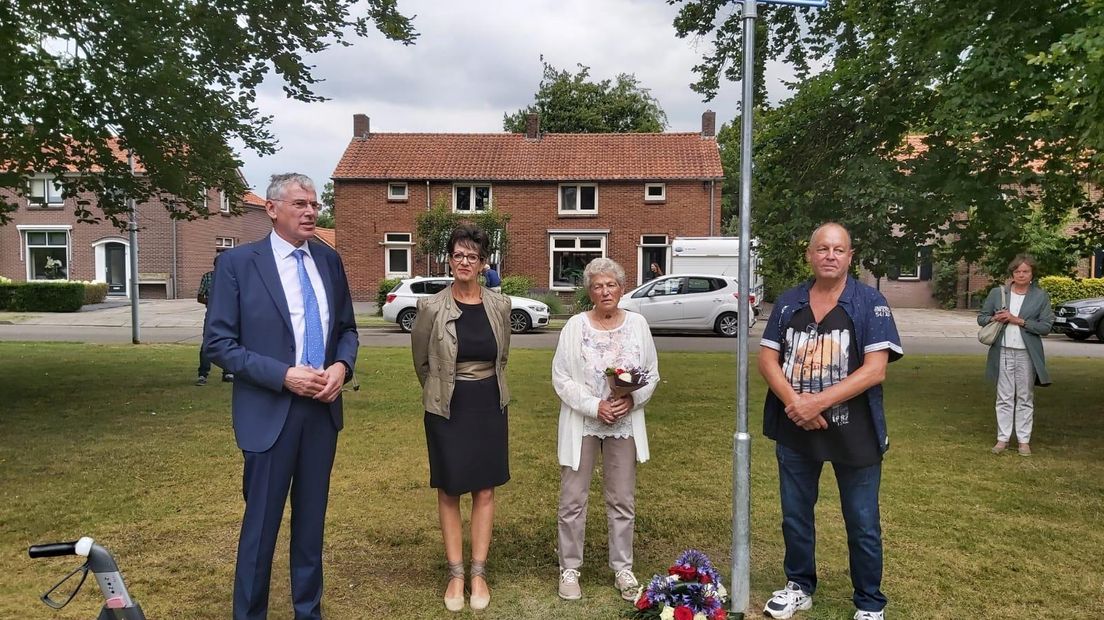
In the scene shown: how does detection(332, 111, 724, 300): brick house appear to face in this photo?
toward the camera

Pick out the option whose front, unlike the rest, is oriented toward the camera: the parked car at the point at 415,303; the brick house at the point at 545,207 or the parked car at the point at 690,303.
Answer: the brick house

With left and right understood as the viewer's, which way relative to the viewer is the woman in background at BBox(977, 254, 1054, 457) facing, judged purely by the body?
facing the viewer and to the left of the viewer

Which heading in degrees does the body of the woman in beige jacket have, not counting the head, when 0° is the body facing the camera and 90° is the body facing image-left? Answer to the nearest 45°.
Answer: approximately 0°

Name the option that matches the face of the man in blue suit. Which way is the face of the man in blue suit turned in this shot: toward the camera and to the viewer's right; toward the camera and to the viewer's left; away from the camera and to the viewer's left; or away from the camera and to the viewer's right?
toward the camera and to the viewer's right

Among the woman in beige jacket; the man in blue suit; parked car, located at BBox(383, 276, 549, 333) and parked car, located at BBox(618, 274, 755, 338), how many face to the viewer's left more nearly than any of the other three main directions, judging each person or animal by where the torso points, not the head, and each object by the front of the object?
1

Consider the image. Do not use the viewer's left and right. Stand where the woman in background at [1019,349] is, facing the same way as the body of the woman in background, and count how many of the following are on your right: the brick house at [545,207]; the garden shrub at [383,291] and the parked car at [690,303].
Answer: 3

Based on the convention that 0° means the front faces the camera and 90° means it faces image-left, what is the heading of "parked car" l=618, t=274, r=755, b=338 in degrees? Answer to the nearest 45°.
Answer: approximately 90°

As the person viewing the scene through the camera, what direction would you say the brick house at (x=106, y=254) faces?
facing the viewer

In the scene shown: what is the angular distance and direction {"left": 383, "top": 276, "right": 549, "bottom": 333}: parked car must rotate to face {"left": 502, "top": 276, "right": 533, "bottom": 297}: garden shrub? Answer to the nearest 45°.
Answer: approximately 45° to its left

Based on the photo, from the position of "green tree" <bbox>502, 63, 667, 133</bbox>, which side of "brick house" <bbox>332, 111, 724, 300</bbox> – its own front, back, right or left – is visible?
back

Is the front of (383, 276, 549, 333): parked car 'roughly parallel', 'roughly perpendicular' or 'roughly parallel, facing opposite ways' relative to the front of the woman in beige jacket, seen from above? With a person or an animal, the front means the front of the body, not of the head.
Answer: roughly perpendicular

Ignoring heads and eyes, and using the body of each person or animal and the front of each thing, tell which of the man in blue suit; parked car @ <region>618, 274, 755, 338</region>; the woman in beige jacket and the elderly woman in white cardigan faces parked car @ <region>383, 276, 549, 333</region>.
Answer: parked car @ <region>618, 274, 755, 338</region>

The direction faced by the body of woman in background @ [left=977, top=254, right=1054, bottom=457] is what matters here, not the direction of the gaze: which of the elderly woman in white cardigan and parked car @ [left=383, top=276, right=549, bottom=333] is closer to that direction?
the elderly woman in white cardigan

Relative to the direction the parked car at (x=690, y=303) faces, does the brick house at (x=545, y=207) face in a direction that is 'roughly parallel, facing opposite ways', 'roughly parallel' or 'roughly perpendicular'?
roughly perpendicular
